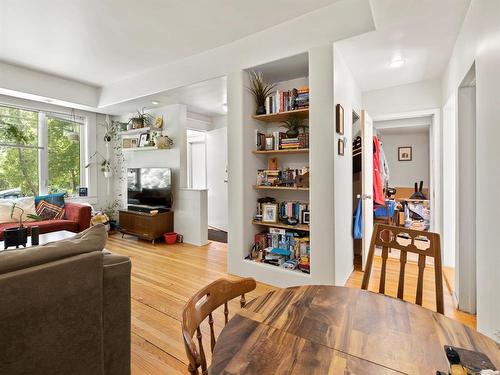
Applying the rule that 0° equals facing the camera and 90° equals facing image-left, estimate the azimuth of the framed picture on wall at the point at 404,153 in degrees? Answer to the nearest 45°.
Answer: approximately 0°

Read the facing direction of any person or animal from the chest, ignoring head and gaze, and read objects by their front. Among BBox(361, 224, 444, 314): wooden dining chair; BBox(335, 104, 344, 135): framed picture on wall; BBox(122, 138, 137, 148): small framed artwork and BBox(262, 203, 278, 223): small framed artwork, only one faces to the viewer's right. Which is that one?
the framed picture on wall

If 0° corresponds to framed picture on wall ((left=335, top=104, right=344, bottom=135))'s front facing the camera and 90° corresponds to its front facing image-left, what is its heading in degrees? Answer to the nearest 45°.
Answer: approximately 270°

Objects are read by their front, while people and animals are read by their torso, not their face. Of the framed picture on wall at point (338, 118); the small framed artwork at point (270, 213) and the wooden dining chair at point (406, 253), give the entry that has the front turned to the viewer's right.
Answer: the framed picture on wall

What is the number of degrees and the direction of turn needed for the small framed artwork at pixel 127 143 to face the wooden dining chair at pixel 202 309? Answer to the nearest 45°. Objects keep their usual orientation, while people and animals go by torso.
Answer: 0° — it already faces it

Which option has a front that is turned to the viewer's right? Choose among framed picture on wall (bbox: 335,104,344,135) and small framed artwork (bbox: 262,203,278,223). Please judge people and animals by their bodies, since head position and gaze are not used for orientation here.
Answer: the framed picture on wall

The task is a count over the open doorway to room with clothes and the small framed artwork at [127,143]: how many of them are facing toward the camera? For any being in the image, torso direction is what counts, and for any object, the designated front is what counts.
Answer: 2

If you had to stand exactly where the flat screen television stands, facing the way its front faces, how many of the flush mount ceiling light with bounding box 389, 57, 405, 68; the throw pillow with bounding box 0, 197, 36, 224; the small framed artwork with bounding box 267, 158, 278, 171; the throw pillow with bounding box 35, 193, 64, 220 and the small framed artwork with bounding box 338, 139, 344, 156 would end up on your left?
3
